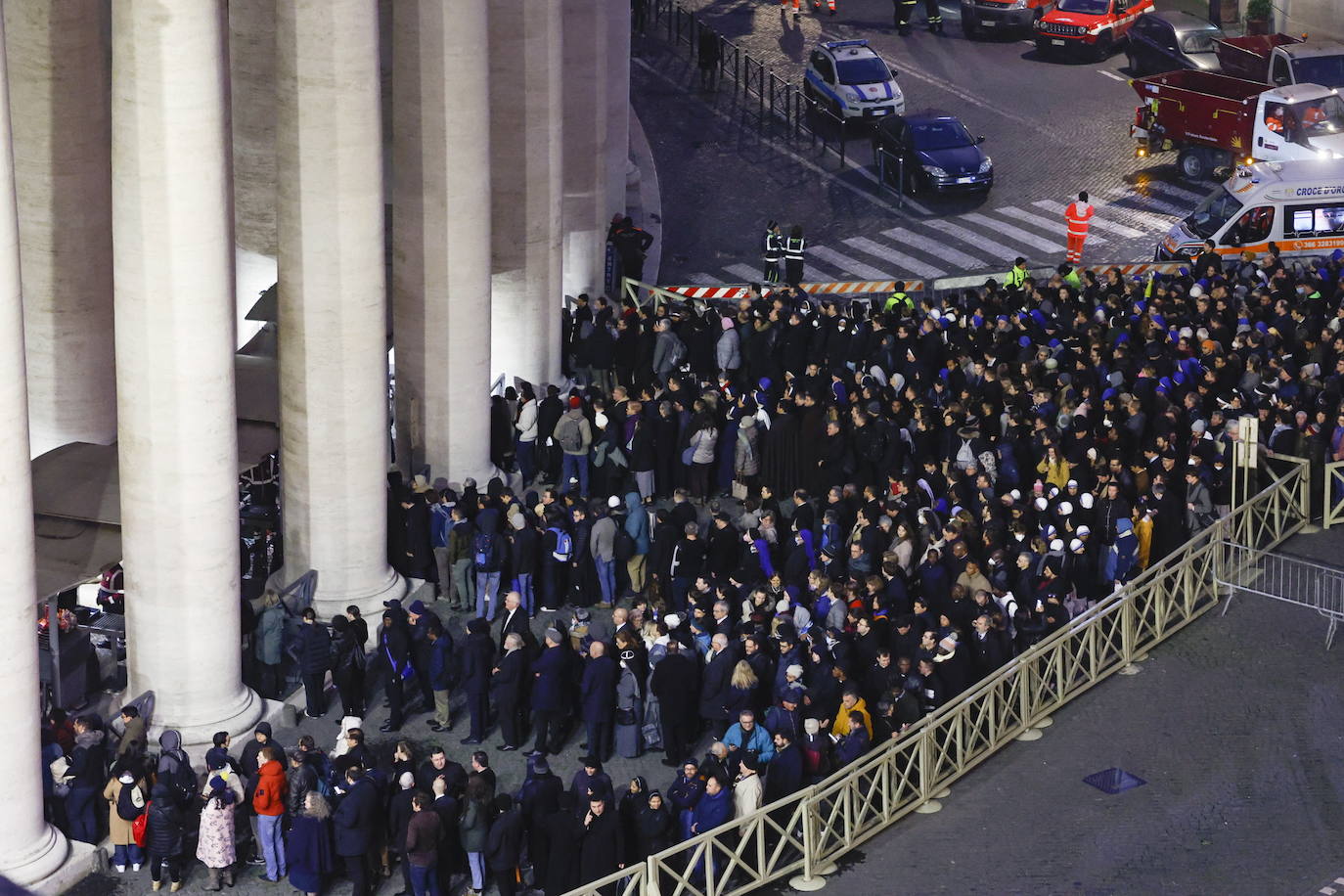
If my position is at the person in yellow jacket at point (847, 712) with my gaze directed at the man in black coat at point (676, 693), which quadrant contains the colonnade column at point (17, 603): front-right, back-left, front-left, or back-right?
front-left

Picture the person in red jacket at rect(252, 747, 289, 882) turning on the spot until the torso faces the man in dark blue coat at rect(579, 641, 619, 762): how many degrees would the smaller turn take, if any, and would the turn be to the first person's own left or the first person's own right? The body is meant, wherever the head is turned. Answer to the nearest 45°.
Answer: approximately 90° to the first person's own right

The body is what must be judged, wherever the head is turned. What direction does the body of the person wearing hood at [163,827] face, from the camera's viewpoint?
away from the camera

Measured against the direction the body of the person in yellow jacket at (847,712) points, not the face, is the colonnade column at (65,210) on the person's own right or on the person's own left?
on the person's own right

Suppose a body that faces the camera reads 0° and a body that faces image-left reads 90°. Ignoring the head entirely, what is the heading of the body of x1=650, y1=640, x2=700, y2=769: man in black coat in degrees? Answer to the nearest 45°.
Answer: approximately 135°

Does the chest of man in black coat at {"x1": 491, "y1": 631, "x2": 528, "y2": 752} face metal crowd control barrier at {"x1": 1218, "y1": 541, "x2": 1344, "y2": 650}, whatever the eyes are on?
no

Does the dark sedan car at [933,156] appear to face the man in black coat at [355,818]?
no

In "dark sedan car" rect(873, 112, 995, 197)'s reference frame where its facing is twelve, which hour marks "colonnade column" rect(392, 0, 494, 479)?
The colonnade column is roughly at 2 o'clock from the dark sedan car.

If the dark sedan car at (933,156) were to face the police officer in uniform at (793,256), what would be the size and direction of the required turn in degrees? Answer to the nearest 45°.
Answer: approximately 45° to its right

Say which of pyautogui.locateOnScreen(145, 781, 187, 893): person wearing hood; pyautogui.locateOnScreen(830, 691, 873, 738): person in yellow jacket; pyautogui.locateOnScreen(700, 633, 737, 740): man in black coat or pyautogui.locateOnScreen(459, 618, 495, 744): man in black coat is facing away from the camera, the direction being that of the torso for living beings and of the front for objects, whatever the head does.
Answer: the person wearing hood

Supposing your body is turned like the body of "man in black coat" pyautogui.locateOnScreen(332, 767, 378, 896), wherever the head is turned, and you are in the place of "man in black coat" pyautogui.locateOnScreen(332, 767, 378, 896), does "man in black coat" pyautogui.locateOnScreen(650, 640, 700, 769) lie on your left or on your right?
on your right

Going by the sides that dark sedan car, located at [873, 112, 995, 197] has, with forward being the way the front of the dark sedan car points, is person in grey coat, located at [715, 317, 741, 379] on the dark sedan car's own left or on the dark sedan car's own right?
on the dark sedan car's own right
